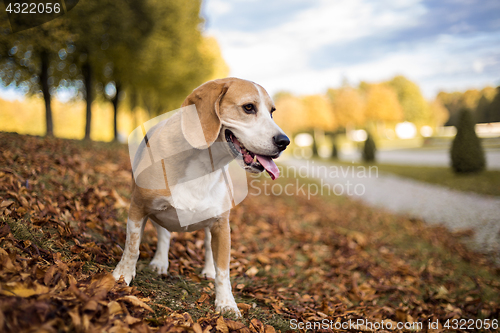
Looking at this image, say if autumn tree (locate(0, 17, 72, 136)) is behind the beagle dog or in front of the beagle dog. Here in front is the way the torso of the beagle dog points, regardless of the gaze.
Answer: behind

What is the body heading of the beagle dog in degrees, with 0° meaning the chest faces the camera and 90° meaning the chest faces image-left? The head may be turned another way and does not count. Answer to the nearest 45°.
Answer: approximately 315°

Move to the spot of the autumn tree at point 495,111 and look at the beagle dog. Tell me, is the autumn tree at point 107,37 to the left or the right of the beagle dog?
right

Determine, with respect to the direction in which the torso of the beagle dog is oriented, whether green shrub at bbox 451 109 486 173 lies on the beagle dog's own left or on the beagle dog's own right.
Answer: on the beagle dog's own left

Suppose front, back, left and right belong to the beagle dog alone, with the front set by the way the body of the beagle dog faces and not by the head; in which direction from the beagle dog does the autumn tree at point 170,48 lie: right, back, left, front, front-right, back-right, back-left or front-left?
back-left

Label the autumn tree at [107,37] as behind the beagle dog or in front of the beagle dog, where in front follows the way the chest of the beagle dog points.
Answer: behind
